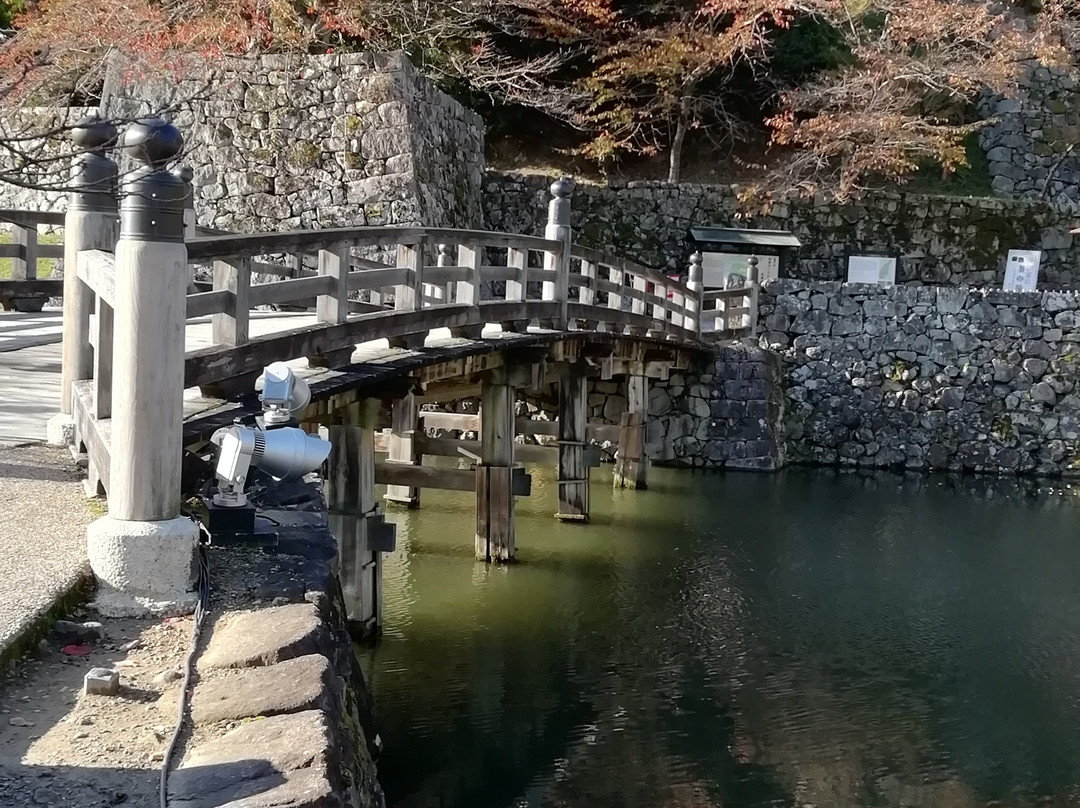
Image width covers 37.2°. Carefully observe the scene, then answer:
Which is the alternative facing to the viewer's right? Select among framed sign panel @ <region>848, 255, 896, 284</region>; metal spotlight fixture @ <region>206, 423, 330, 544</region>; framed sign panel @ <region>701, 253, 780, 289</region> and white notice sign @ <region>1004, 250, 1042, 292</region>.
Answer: the metal spotlight fixture

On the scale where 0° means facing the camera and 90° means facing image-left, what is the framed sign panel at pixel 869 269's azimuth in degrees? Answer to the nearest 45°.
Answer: approximately 0°

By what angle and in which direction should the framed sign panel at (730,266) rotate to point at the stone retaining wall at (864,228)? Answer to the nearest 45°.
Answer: approximately 135° to its left

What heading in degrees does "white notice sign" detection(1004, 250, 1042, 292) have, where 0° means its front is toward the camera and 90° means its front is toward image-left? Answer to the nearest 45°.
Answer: approximately 0°

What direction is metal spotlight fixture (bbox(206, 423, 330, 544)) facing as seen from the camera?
to the viewer's right

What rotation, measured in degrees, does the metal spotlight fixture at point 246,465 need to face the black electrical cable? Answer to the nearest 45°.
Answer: approximately 90° to its right
